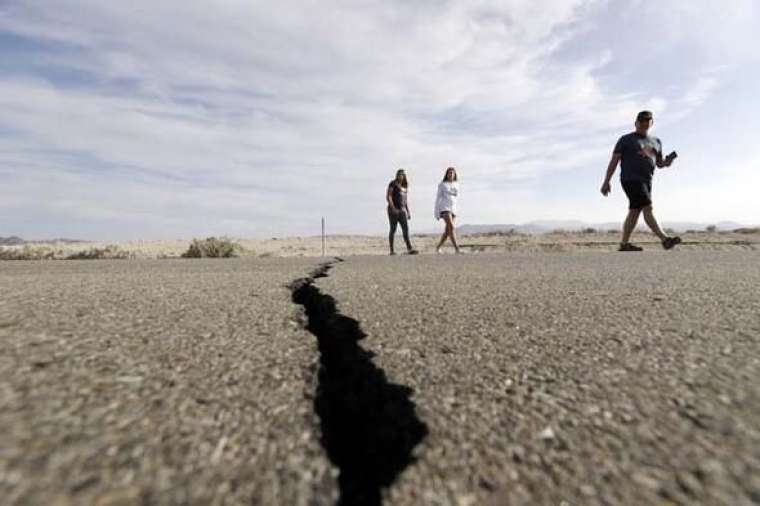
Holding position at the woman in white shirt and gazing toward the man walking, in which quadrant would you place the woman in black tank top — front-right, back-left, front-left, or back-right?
back-right

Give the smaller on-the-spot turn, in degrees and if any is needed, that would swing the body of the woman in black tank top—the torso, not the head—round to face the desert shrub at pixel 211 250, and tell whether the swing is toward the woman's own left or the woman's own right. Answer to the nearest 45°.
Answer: approximately 135° to the woman's own right

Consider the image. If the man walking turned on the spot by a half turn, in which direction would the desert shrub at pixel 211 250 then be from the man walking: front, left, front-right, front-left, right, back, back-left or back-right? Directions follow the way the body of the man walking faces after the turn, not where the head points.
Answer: front-left

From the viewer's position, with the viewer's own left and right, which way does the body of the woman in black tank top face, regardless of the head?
facing the viewer and to the right of the viewer

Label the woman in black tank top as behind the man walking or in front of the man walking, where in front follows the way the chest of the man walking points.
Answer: behind

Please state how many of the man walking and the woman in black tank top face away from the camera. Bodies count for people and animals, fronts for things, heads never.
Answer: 0
